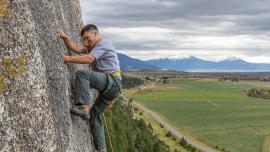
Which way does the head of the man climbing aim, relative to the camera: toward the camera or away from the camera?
toward the camera

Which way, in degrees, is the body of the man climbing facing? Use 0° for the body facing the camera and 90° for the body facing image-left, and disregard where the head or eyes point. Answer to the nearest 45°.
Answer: approximately 90°
